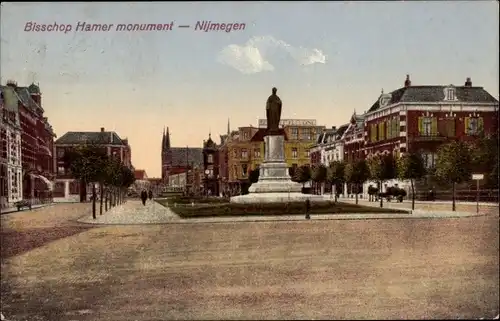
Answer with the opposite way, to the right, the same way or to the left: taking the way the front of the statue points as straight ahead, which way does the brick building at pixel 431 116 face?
the same way

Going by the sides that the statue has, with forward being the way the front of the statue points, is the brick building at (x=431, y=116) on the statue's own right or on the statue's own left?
on the statue's own left

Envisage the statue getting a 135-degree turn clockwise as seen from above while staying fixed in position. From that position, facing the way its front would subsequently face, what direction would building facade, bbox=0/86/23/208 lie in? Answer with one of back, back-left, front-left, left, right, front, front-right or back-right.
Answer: front-left

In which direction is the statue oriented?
toward the camera

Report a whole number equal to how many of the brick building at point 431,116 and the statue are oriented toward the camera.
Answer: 2

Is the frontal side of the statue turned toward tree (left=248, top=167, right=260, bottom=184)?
no

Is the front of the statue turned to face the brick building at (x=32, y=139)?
no

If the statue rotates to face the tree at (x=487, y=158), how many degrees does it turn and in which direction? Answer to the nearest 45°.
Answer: approximately 90° to its left

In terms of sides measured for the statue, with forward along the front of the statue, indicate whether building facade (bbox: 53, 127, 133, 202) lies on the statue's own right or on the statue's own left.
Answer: on the statue's own right

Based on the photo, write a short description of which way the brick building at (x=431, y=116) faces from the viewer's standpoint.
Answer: facing the viewer

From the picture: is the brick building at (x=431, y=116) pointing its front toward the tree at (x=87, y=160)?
no
